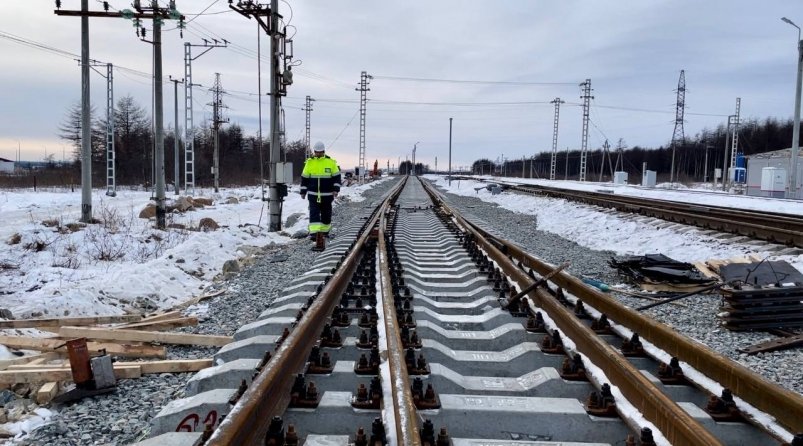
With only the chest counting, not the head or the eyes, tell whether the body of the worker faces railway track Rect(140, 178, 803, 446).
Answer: yes

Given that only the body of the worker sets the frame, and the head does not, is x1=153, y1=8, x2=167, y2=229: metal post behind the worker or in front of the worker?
behind

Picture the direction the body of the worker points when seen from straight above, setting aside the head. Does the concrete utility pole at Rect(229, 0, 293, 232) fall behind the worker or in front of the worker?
behind

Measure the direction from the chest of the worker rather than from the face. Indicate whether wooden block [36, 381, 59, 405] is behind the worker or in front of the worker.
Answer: in front

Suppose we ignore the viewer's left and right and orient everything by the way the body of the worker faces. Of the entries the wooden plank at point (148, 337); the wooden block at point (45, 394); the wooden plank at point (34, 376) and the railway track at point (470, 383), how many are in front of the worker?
4

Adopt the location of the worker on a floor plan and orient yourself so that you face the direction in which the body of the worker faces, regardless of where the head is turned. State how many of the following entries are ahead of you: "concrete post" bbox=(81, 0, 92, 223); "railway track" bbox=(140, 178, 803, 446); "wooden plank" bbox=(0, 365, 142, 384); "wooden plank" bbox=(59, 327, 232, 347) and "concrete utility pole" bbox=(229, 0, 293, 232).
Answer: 3

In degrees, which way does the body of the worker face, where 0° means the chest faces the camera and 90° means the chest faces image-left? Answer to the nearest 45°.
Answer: approximately 0°
